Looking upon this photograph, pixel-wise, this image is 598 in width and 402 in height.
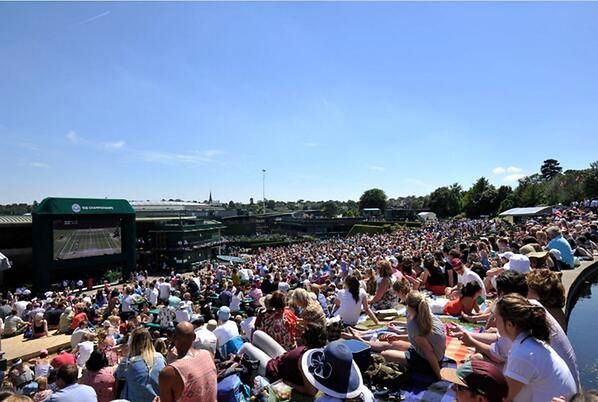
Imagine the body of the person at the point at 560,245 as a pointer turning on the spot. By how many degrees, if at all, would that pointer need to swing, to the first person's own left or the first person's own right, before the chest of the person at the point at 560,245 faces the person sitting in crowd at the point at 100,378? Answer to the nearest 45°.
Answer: approximately 45° to the first person's own left

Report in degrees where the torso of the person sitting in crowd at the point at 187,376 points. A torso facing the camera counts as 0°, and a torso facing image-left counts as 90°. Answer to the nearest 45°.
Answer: approximately 135°

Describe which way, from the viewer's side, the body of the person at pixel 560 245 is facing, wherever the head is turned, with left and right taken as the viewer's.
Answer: facing to the left of the viewer

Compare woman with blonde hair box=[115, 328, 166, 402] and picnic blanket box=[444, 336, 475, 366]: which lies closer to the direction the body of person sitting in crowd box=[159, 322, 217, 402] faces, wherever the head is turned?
the woman with blonde hair

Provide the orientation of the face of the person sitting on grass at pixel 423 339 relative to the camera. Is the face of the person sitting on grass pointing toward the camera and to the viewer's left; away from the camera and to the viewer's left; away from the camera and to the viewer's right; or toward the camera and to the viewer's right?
away from the camera and to the viewer's left

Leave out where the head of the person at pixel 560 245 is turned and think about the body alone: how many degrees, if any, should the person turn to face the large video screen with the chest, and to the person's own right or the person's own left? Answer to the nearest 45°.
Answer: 0° — they already face it

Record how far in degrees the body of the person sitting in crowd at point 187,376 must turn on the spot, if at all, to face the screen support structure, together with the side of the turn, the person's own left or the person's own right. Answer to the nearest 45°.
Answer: approximately 45° to the person's own right

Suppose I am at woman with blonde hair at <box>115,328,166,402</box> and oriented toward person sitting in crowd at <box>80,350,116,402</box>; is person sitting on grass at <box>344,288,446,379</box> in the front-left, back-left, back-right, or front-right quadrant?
back-right

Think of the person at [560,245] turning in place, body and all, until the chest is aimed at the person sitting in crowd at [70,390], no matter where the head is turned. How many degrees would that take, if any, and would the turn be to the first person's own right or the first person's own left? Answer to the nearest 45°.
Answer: approximately 90° to the first person's own left

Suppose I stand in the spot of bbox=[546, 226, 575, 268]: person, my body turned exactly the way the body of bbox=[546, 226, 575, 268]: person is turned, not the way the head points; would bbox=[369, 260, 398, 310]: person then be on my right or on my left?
on my left

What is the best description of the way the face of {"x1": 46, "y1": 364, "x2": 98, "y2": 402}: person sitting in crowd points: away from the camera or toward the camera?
away from the camera

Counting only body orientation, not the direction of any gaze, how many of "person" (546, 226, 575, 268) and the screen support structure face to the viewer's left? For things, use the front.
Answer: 1

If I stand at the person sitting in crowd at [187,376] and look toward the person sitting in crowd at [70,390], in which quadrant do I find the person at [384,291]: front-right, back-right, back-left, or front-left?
back-right

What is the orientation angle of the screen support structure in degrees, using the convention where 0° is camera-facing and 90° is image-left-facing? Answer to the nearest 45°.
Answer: approximately 315°
